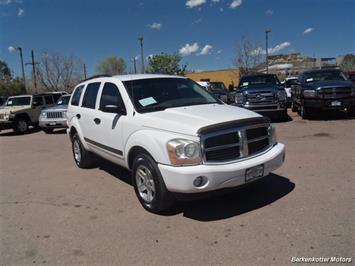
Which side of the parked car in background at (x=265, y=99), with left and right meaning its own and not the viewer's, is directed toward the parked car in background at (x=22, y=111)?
right

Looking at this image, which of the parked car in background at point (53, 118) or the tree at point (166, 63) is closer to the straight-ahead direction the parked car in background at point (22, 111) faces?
the parked car in background

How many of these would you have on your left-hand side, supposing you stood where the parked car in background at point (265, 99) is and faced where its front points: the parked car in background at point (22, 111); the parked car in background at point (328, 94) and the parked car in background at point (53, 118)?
1

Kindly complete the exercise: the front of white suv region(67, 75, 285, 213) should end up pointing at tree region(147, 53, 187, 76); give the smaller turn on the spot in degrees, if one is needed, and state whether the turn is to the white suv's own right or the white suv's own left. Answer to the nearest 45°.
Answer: approximately 135° to the white suv's own left

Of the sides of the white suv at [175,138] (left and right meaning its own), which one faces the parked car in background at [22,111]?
back

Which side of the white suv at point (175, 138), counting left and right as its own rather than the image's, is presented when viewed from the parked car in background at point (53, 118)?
back

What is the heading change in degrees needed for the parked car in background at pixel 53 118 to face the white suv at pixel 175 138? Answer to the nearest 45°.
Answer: approximately 45° to its left

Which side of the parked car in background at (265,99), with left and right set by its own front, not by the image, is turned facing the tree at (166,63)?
back

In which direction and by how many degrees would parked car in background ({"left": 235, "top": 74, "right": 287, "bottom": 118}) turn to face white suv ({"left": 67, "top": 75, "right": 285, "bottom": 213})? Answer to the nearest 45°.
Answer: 0° — it already faces it

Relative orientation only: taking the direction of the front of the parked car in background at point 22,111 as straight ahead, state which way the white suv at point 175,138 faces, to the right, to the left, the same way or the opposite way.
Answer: to the left

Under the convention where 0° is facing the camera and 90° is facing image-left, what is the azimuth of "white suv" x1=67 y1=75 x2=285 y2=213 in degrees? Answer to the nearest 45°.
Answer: approximately 315°
